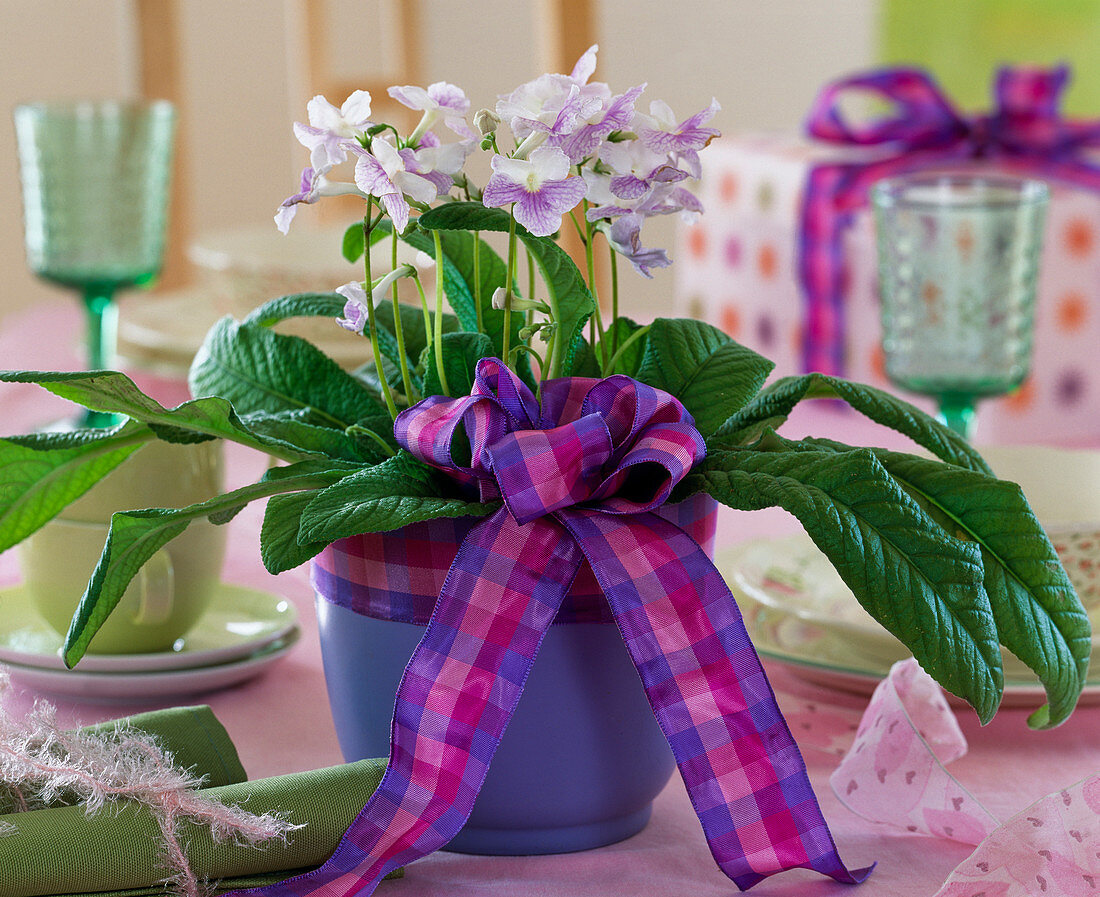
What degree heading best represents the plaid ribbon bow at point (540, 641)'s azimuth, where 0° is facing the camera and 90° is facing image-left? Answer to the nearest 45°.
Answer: approximately 0°

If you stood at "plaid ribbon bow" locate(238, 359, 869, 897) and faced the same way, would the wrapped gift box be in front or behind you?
behind
